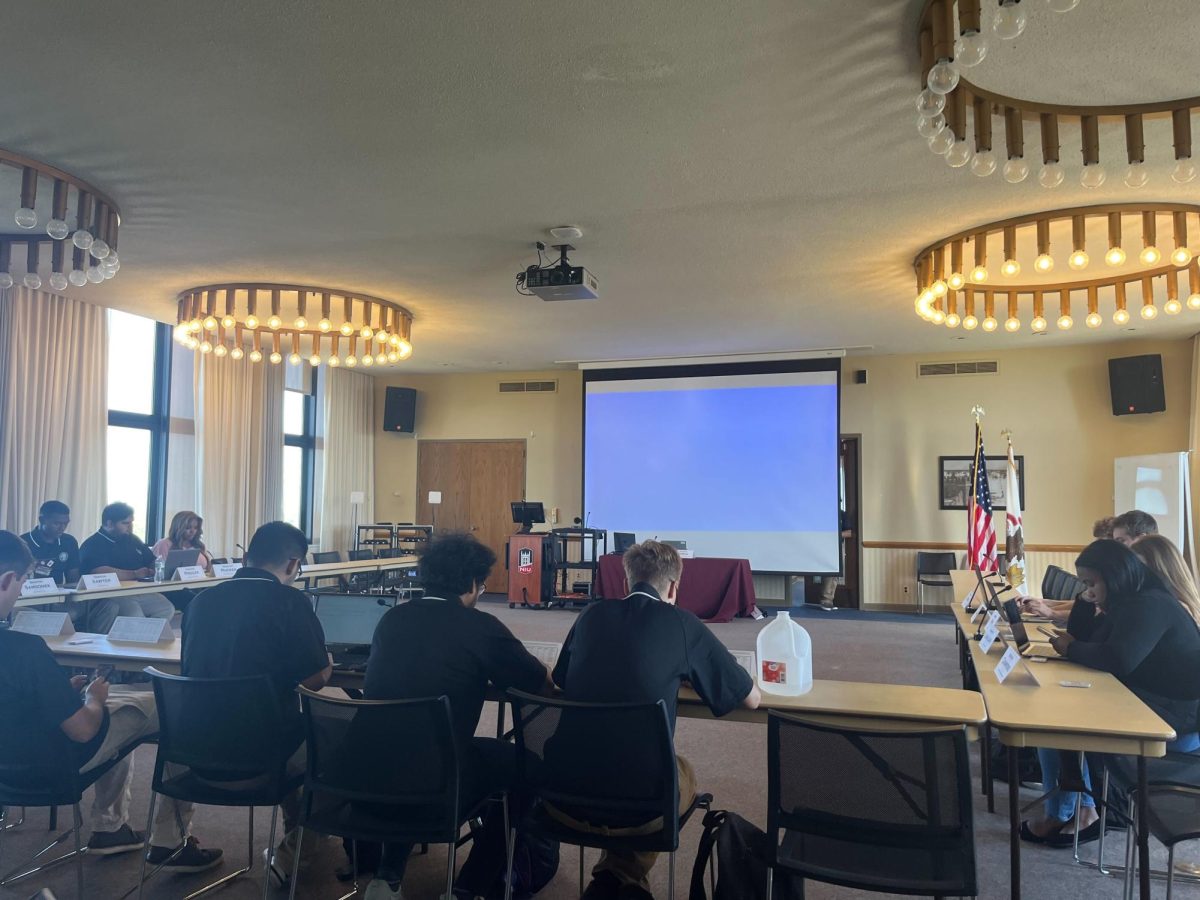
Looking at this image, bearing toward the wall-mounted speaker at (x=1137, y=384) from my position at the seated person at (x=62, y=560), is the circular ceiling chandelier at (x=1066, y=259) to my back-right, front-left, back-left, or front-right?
front-right

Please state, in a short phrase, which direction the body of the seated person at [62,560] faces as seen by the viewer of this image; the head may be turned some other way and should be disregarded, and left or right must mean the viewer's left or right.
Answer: facing the viewer and to the right of the viewer

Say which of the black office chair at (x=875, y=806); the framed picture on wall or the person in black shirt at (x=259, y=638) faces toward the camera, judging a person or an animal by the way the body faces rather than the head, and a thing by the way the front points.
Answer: the framed picture on wall

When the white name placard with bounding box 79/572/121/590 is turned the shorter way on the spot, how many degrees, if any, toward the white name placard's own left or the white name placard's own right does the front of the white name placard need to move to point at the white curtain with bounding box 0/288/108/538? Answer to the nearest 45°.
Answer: approximately 135° to the white name placard's own left

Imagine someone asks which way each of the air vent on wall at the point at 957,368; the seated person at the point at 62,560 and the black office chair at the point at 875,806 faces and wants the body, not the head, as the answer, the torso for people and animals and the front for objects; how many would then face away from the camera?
1

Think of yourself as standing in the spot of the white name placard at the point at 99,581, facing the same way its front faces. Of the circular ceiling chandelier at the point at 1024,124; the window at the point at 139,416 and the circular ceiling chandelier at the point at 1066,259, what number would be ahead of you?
2

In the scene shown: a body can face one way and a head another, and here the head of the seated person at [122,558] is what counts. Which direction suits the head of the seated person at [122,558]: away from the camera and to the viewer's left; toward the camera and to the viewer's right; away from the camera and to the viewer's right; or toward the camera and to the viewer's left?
toward the camera and to the viewer's right

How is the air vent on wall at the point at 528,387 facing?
toward the camera

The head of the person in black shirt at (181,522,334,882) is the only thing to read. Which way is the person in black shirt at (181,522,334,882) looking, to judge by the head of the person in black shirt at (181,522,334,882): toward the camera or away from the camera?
away from the camera

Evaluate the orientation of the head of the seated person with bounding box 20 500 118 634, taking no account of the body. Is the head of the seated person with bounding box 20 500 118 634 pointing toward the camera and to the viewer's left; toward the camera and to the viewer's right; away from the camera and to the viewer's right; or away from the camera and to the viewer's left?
toward the camera and to the viewer's right

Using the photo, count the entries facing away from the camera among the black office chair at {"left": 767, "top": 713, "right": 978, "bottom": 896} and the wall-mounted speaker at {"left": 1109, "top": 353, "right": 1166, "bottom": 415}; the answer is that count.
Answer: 1

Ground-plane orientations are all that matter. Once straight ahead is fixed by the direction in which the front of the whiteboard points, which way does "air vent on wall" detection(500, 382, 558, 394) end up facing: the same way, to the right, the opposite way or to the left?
the same way

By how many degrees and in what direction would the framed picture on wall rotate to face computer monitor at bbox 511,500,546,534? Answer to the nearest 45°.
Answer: approximately 90° to its right

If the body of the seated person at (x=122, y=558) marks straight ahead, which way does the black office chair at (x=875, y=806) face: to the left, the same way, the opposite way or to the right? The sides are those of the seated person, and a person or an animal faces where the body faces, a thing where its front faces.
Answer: to the left

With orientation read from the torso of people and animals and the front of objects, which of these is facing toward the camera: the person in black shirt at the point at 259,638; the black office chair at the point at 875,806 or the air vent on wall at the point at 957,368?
the air vent on wall

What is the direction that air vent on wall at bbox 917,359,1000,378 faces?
toward the camera

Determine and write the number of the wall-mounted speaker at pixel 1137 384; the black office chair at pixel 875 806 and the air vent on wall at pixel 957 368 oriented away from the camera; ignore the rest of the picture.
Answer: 1

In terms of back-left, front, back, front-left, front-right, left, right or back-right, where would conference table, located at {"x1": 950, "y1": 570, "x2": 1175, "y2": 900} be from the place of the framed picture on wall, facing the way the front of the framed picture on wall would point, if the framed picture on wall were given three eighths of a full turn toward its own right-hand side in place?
back-left

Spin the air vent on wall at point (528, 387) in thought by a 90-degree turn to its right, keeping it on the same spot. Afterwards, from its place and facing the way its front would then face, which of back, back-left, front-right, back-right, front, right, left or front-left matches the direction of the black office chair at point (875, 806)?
left
